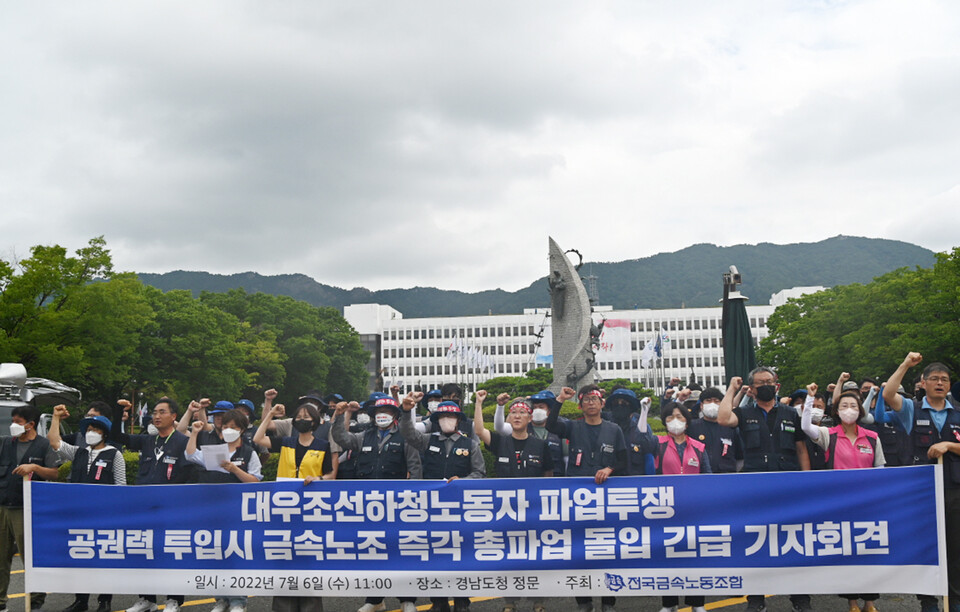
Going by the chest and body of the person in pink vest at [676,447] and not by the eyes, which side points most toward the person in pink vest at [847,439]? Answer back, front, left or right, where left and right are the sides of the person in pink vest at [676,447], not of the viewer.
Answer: left

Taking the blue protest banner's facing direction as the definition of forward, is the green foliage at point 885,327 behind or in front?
behind

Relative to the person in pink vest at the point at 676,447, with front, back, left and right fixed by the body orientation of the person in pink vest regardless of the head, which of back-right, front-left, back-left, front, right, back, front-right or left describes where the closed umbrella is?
back

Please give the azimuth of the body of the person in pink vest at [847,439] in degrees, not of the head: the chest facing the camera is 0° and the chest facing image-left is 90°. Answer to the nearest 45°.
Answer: approximately 0°

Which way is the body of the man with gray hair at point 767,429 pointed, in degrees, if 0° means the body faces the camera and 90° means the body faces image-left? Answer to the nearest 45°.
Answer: approximately 0°

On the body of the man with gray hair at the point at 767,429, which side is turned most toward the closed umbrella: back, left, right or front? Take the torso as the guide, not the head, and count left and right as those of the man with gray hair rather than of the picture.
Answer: back

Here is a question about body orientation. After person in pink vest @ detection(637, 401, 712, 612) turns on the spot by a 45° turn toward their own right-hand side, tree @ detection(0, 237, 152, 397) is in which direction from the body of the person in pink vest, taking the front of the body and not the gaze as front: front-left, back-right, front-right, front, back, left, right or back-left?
right
